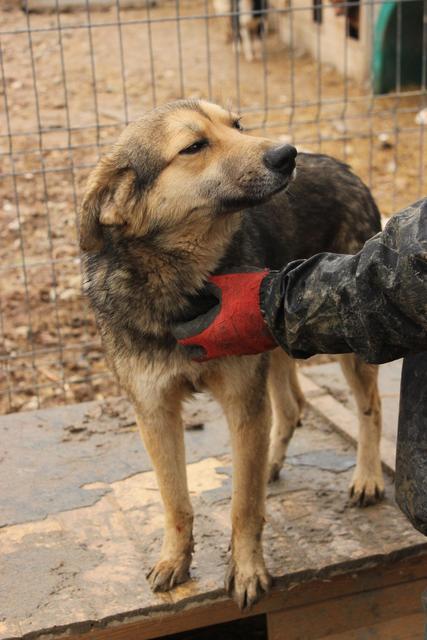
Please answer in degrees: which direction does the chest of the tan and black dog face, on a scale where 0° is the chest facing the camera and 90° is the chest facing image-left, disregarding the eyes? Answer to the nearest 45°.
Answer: approximately 45°

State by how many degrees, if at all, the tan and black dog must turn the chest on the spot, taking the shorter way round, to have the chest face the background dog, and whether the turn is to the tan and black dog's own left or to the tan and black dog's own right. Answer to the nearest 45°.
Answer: approximately 135° to the tan and black dog's own right

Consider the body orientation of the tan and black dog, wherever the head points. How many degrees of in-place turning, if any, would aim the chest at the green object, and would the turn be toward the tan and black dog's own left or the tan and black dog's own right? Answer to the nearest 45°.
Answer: approximately 135° to the tan and black dog's own right
